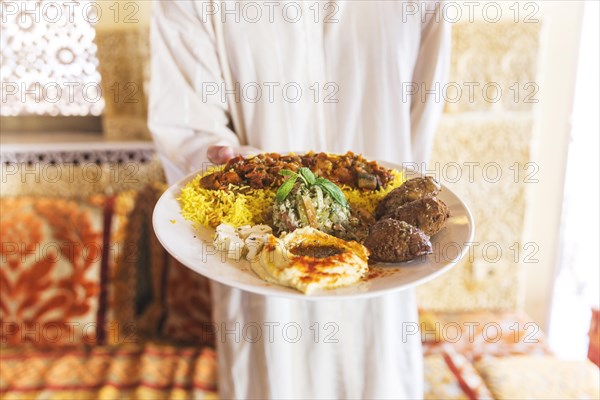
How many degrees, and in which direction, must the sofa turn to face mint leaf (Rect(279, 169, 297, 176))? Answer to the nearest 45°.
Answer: approximately 45° to its left

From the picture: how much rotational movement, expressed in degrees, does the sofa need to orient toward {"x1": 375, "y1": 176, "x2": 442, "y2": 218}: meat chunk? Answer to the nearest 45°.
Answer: approximately 45° to its left

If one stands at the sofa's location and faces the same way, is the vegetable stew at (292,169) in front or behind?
in front

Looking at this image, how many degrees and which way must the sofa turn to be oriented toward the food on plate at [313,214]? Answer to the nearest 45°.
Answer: approximately 45° to its left

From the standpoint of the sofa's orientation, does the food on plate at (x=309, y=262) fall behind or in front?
in front

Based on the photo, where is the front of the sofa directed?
toward the camera

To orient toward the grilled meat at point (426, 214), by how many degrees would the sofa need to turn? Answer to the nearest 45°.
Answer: approximately 45° to its left
